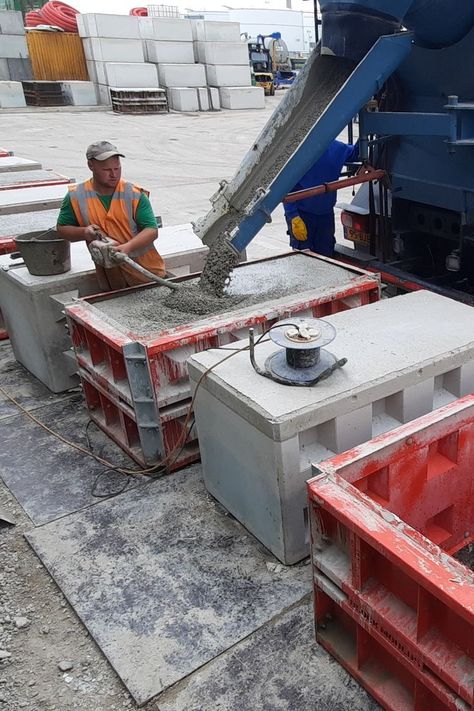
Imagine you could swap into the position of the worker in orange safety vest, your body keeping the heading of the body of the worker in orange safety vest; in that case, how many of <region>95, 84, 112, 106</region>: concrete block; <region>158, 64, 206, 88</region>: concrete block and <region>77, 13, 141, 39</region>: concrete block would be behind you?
3

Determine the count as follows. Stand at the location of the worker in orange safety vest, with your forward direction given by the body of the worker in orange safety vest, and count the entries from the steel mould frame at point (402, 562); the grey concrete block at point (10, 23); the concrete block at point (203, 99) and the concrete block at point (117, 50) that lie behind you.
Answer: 3

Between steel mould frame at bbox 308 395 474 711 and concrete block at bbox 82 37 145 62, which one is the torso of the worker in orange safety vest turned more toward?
the steel mould frame

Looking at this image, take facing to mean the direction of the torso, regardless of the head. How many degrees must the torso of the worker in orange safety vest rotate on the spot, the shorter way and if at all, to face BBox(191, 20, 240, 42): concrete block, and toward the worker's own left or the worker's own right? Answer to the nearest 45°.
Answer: approximately 180°

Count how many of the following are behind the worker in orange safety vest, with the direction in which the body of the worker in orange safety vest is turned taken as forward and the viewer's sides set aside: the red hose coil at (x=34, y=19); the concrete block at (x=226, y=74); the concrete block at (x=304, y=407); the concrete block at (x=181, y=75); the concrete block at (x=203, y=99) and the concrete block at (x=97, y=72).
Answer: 5

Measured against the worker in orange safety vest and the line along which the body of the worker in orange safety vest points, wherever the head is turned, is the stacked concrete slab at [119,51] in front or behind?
behind

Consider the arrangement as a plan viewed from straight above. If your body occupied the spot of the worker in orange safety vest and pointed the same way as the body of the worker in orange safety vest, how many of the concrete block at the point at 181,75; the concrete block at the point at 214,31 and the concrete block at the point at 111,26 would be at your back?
3

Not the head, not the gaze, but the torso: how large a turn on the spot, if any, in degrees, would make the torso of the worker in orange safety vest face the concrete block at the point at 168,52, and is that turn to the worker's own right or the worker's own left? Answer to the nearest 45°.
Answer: approximately 180°

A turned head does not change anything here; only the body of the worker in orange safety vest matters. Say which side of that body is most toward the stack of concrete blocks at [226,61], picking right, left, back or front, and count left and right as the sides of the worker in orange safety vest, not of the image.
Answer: back

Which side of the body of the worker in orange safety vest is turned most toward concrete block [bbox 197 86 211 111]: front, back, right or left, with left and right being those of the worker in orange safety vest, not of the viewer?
back

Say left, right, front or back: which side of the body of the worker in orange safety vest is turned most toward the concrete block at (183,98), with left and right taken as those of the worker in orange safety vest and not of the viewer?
back

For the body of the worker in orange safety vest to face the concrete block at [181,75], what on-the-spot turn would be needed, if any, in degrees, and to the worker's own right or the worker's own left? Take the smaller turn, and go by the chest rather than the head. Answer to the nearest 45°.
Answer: approximately 180°

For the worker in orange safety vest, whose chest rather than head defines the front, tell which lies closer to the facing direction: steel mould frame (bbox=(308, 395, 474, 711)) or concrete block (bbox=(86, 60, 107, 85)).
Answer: the steel mould frame

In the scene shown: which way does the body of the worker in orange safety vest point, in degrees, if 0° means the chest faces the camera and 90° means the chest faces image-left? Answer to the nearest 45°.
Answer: approximately 0°

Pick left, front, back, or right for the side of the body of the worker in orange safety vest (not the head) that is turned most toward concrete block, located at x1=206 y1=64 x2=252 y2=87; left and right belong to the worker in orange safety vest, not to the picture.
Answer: back

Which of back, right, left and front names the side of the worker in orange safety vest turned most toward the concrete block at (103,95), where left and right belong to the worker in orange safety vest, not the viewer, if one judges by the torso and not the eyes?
back

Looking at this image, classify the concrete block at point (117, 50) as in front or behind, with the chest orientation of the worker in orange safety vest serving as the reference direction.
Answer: behind
